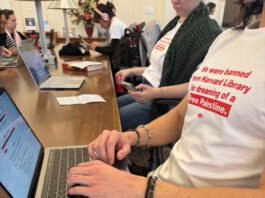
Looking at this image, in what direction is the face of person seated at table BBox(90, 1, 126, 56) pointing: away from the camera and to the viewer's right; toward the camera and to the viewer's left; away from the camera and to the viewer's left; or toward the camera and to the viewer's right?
away from the camera and to the viewer's left

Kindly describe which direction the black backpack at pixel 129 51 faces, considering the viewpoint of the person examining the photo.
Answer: facing the viewer and to the right of the viewer

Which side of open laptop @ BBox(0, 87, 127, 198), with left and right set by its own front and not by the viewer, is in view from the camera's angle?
right

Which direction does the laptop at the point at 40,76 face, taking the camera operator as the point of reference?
facing to the right of the viewer

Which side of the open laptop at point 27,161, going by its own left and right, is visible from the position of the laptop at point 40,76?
left

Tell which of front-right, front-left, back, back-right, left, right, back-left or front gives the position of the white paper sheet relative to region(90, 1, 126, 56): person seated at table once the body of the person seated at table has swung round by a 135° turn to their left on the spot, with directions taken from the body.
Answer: front-right

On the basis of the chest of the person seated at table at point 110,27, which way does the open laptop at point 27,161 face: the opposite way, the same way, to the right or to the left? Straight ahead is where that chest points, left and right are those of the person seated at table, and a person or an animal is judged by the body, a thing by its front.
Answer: the opposite way

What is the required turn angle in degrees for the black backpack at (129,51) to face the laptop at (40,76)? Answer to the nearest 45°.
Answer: approximately 90° to its right

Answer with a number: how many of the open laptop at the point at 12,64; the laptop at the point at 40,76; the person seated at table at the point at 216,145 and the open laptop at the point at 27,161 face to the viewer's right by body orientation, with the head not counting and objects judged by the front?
2

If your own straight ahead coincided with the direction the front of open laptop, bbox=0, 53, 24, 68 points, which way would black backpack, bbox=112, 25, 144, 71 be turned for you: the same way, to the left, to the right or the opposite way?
to the left

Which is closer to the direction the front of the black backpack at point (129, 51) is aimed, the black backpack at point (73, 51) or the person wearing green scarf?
the person wearing green scarf

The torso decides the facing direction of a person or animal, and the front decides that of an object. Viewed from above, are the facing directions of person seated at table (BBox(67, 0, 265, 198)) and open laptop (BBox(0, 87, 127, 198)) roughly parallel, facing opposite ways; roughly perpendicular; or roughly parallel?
roughly parallel, facing opposite ways

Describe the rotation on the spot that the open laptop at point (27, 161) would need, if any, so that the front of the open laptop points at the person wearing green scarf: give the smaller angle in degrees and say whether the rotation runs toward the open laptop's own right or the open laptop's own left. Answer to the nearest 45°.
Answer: approximately 45° to the open laptop's own left
